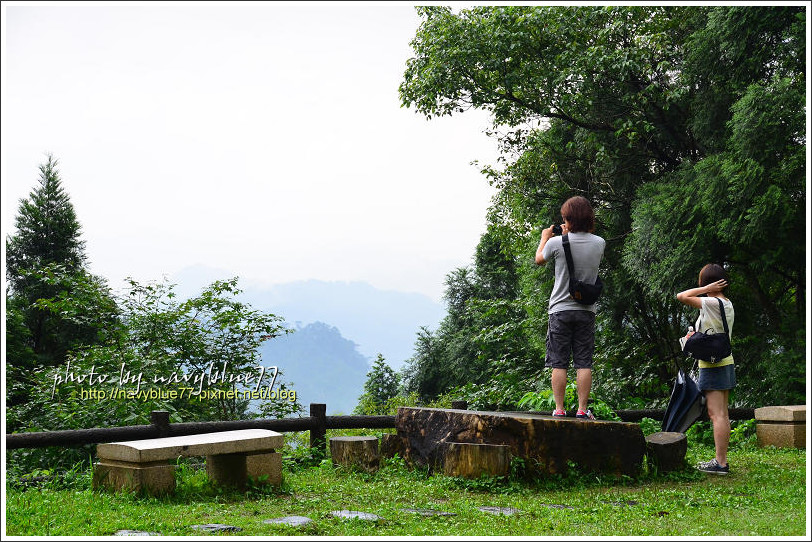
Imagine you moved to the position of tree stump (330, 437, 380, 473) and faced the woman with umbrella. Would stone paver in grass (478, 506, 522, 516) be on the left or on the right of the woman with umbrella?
right

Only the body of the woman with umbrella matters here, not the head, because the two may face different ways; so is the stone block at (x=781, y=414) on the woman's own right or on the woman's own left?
on the woman's own right

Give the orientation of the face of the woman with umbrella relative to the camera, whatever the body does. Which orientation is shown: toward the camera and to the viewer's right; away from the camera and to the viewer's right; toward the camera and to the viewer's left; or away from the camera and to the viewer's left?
away from the camera and to the viewer's left

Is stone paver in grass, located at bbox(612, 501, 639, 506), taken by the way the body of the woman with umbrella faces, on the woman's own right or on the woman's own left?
on the woman's own left
